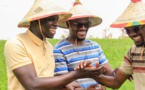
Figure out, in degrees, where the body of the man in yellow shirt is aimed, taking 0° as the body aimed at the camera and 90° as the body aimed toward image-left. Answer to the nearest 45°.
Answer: approximately 315°
